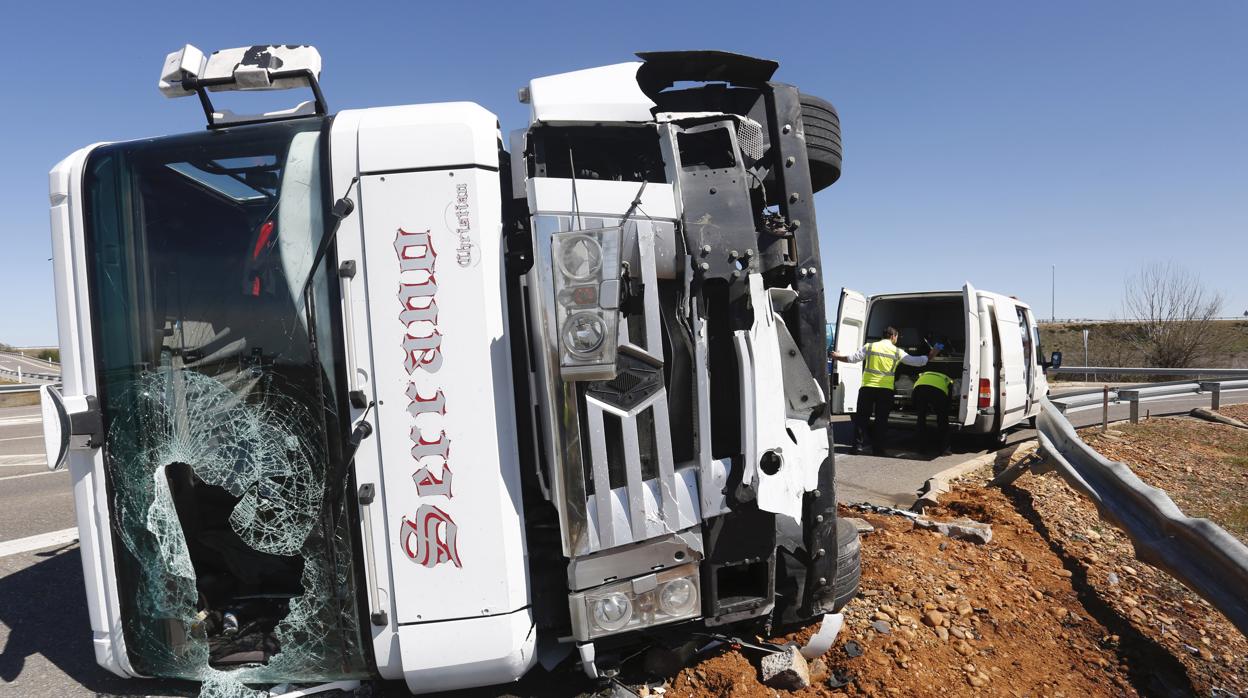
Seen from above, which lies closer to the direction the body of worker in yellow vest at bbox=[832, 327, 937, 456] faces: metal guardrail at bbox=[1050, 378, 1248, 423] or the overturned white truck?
the metal guardrail

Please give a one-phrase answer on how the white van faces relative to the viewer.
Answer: facing away from the viewer and to the right of the viewer

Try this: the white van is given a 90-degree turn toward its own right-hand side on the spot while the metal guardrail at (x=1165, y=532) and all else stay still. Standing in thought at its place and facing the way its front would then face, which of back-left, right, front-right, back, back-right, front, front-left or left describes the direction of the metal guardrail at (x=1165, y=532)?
front-right

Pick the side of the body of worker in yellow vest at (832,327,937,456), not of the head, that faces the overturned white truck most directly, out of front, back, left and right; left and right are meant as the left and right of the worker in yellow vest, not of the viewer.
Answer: back

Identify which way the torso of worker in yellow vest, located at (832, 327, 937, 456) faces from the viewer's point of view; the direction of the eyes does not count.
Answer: away from the camera

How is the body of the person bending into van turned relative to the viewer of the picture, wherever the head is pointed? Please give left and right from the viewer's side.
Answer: facing away from the viewer

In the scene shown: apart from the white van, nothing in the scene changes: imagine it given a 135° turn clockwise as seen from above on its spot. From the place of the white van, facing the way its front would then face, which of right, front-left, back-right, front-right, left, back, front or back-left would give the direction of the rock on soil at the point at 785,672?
front
